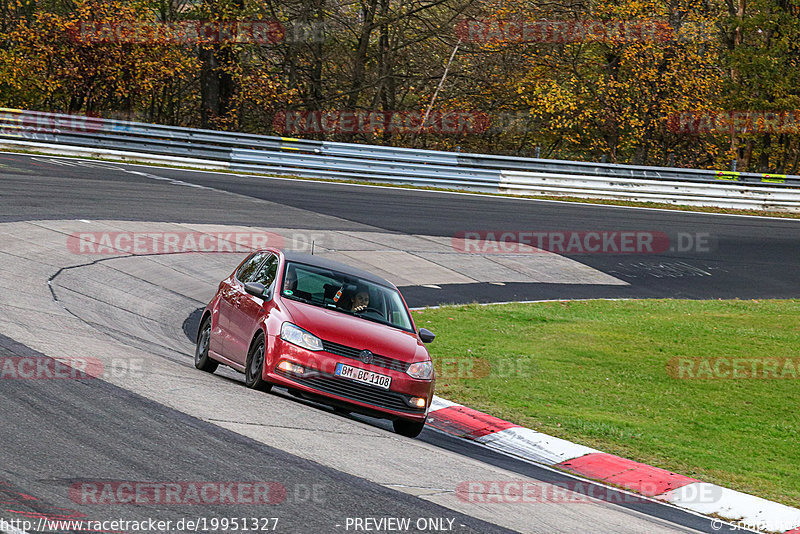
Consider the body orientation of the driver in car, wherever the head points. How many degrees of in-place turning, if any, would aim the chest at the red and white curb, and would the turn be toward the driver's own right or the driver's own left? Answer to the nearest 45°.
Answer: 0° — they already face it

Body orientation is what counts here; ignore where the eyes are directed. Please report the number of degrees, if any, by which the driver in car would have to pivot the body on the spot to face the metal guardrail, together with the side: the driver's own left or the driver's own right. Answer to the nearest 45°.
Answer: approximately 135° to the driver's own left

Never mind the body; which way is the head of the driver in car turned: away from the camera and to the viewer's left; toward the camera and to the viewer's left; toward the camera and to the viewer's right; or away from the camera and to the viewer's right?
toward the camera and to the viewer's right

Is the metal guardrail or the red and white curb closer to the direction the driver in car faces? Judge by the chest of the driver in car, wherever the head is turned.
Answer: the red and white curb

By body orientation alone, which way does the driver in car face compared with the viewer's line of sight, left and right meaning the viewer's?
facing the viewer and to the right of the viewer

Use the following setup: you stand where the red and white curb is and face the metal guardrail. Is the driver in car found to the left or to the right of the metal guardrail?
left
